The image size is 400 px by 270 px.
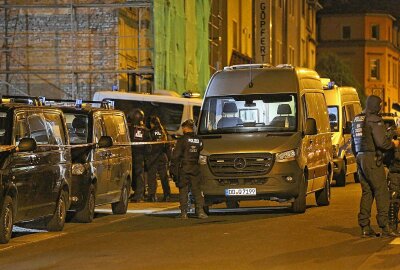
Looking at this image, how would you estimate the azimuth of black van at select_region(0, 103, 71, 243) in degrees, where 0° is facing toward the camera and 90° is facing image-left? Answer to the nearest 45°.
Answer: approximately 45°

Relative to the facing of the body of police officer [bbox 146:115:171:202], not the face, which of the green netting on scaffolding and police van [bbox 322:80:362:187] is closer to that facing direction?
the green netting on scaffolding

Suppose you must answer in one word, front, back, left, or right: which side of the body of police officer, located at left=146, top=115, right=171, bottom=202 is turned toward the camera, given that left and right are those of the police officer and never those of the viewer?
back

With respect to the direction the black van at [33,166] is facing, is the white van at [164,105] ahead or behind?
behind

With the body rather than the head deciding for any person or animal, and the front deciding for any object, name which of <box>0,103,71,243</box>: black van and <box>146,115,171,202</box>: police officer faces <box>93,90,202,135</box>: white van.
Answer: the police officer

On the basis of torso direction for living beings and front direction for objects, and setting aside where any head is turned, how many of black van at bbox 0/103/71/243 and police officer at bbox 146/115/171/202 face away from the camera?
1

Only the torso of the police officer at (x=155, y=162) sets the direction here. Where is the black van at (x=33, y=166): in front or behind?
behind

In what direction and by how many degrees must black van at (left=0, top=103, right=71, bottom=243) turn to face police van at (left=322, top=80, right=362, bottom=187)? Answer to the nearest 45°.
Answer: approximately 180°

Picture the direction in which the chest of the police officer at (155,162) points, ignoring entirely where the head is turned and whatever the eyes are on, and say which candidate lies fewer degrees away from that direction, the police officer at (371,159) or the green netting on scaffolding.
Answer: the green netting on scaffolding
